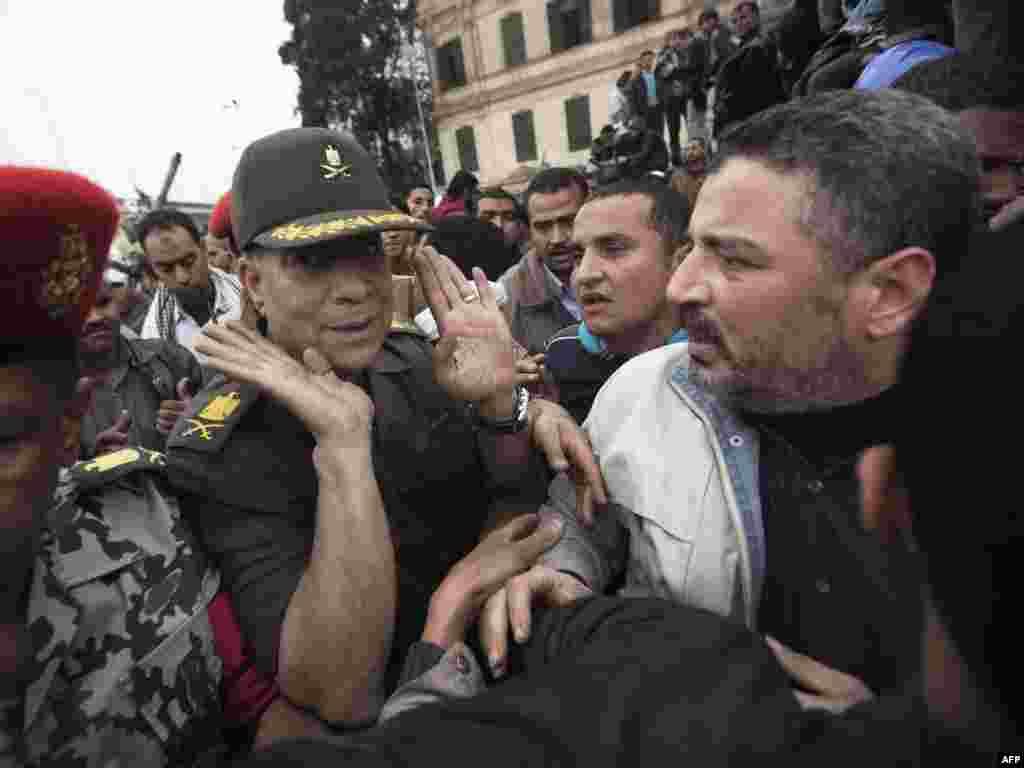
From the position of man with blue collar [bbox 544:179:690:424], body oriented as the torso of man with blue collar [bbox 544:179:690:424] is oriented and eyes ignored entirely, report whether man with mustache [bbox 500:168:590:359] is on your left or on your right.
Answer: on your right

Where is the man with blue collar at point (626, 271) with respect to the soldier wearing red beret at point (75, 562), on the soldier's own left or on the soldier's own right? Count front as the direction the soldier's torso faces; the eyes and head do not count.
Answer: on the soldier's own left

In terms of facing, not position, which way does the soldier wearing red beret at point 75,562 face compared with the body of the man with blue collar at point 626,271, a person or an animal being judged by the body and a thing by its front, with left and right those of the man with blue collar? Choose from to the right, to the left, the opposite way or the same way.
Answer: to the left

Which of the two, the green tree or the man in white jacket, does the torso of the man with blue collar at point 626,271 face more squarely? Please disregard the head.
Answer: the man in white jacket

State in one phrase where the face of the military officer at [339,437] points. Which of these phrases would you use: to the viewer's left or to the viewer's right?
to the viewer's right

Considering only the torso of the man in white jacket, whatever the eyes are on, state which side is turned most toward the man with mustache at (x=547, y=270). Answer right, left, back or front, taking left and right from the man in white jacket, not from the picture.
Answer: right

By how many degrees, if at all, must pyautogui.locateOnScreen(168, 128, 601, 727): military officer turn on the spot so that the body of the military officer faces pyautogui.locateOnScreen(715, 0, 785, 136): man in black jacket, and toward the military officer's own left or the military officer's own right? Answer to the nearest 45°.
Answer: approximately 90° to the military officer's own left

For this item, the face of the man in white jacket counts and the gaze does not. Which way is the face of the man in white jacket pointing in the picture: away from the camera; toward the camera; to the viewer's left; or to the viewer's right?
to the viewer's left

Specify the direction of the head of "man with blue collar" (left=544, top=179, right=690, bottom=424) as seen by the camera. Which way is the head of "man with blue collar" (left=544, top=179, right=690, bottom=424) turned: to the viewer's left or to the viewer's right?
to the viewer's left

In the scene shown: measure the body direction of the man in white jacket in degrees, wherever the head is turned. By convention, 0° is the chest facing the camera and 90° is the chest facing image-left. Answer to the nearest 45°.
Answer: approximately 45°

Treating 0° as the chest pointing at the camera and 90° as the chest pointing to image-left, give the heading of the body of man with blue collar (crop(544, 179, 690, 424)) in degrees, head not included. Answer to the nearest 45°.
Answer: approximately 45°
